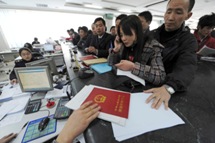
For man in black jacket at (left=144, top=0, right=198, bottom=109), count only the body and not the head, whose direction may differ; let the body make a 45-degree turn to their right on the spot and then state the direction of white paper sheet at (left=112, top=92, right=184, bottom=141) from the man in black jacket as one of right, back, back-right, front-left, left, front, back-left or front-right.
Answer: left

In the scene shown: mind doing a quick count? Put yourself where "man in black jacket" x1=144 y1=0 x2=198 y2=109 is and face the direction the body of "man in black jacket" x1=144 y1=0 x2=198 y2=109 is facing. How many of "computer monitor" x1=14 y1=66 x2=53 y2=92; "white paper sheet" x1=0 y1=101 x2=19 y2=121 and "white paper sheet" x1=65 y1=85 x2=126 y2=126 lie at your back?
0

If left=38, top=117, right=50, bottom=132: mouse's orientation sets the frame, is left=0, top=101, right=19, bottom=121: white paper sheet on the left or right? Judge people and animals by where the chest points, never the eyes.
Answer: on its left

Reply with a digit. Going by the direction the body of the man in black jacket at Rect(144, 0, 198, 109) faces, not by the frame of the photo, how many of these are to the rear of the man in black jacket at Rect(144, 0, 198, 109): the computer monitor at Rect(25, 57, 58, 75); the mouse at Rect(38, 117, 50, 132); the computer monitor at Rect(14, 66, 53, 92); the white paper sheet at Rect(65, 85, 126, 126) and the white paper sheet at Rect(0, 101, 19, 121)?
0

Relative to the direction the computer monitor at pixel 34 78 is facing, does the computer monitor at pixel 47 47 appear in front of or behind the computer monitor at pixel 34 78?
behind

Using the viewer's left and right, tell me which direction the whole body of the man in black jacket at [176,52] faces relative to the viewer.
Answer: facing the viewer and to the left of the viewer

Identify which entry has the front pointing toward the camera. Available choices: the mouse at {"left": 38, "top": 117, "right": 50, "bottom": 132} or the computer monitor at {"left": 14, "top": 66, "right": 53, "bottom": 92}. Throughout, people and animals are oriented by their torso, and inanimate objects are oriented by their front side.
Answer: the computer monitor

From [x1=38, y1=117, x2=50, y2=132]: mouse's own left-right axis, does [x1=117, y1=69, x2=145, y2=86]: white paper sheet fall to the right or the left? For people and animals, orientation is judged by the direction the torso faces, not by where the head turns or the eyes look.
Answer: on its right

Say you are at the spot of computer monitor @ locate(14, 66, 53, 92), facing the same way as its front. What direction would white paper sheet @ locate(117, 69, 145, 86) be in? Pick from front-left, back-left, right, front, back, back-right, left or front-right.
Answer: front-left

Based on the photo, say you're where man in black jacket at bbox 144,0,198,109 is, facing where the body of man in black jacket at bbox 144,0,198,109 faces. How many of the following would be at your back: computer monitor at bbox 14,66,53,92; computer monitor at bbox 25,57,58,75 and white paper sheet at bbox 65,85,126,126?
0

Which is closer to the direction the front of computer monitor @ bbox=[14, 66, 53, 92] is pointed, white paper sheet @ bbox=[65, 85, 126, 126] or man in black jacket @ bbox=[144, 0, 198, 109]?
the white paper sheet

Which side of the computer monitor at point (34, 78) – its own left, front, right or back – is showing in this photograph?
front

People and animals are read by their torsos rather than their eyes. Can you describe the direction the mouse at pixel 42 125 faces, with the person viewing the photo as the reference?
facing away from the viewer and to the right of the viewer

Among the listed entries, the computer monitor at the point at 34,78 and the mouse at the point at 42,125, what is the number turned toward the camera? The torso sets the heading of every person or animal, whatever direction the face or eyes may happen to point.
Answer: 1

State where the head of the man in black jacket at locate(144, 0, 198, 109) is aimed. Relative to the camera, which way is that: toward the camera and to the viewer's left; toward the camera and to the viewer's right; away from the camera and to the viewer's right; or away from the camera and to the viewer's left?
toward the camera and to the viewer's left
